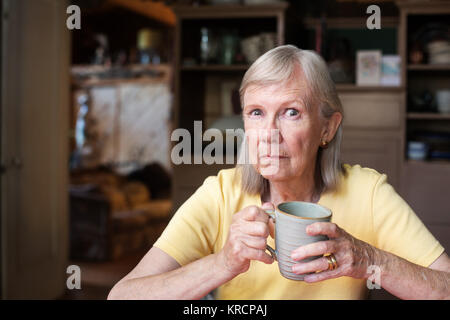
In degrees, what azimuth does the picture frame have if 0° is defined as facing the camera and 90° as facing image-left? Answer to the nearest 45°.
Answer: approximately 0°

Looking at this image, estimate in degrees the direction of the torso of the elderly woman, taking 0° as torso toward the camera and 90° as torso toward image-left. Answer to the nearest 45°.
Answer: approximately 0°

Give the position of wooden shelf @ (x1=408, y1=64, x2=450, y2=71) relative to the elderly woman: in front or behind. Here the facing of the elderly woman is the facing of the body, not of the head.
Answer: behind

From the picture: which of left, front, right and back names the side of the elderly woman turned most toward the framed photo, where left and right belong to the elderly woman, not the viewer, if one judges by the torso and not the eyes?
back
